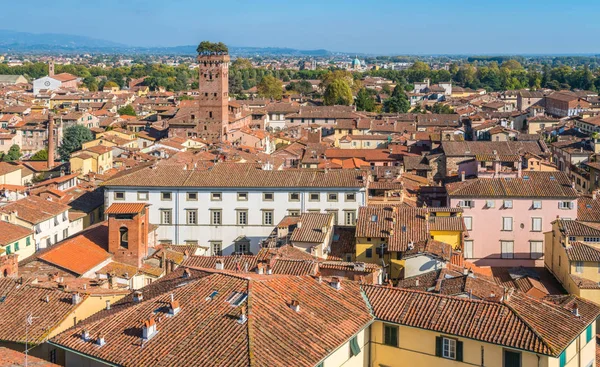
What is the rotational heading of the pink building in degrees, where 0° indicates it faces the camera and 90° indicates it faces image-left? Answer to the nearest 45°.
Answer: approximately 0°

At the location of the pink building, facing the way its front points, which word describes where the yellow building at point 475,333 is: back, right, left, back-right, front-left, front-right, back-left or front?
front

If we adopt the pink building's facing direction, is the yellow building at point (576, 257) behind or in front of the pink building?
in front

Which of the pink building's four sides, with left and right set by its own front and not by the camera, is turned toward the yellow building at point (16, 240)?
right

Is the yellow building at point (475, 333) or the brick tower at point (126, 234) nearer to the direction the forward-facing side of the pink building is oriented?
the yellow building

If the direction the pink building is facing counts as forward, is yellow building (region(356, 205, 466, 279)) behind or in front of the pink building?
in front
